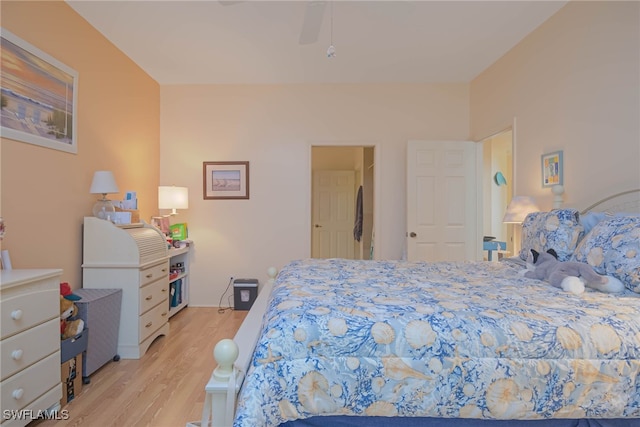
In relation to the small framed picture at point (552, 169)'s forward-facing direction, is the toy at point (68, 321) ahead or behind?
ahead

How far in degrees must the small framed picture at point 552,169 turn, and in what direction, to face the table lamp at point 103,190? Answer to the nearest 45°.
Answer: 0° — it already faces it

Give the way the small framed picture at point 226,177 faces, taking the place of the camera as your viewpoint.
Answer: facing the viewer

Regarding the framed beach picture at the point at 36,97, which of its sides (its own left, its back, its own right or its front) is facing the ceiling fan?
front

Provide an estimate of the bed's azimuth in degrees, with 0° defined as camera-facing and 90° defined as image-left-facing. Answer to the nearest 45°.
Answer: approximately 90°

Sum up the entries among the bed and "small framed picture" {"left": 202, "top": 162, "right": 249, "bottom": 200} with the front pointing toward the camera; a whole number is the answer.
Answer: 1

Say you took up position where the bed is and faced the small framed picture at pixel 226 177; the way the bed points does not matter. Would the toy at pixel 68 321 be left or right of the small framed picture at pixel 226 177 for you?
left

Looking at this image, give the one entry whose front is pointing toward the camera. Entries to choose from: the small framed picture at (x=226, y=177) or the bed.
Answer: the small framed picture

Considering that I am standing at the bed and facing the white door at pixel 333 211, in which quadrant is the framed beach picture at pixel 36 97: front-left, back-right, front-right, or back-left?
front-left

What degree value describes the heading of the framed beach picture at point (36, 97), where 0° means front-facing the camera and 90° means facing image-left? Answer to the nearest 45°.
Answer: approximately 315°

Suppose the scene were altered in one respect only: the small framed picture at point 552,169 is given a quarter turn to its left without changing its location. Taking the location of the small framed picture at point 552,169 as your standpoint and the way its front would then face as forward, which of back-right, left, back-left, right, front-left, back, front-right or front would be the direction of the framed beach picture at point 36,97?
right

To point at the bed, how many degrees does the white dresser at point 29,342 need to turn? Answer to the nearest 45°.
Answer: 0° — it already faces it

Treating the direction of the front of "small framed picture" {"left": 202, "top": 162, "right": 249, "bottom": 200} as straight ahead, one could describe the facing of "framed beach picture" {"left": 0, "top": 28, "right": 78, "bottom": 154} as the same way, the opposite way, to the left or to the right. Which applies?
to the left

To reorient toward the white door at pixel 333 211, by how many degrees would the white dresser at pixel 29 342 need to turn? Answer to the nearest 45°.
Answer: approximately 90° to its left

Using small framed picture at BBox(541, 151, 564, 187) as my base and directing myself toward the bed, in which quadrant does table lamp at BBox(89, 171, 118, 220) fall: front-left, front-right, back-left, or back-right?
front-right

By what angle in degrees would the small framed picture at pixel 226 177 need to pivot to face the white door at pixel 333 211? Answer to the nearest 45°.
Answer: approximately 135° to its left

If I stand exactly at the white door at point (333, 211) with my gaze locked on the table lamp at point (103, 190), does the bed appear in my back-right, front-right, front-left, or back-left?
front-left

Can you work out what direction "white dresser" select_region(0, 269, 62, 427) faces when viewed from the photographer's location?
facing the viewer and to the right of the viewer
